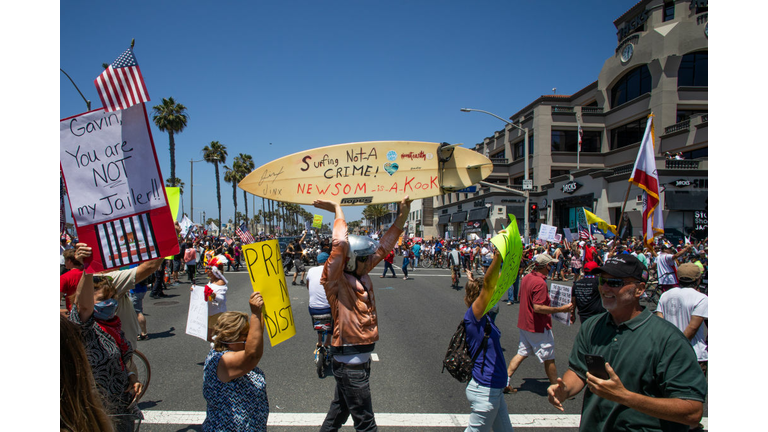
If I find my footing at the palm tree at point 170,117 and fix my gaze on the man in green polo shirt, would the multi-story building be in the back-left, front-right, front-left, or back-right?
front-left

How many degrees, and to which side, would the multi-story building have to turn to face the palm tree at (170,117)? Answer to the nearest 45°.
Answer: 0° — it already faces it

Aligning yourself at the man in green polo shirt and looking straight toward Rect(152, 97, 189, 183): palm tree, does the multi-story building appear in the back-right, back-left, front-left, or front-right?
front-right

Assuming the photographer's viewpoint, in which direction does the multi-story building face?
facing the viewer and to the left of the viewer

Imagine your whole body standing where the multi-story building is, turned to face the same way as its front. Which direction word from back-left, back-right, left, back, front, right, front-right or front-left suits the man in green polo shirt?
front-left

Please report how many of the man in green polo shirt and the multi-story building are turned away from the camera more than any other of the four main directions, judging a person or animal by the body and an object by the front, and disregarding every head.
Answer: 0

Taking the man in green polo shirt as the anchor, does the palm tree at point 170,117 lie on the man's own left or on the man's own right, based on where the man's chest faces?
on the man's own right

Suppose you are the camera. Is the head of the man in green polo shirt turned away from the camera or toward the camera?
toward the camera

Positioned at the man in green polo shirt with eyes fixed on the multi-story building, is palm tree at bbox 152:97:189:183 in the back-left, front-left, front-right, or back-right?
front-left

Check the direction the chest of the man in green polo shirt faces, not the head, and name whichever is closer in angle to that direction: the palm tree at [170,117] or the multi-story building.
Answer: the palm tree
